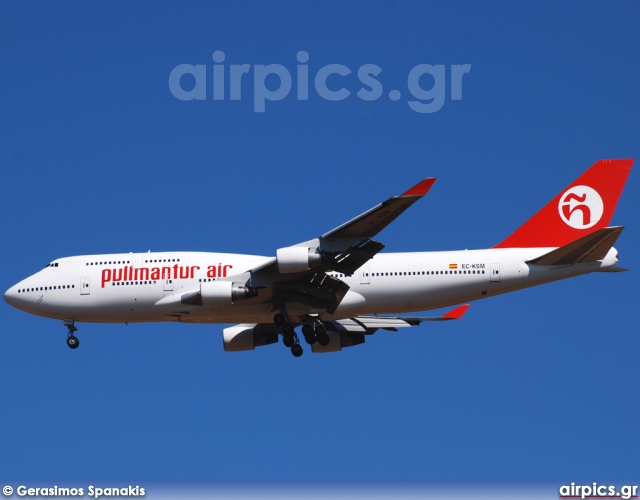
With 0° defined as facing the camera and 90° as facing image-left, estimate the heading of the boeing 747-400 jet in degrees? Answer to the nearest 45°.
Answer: approximately 90°
